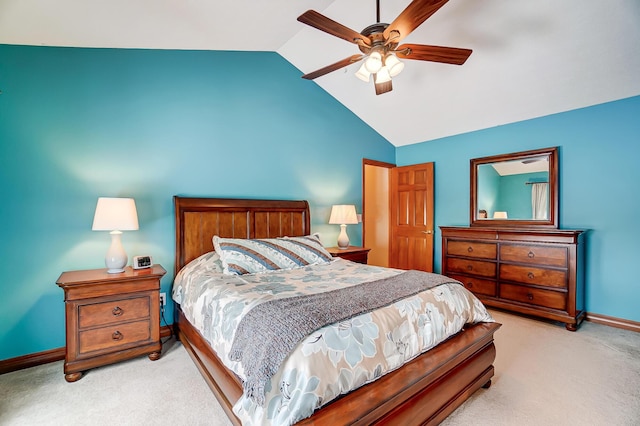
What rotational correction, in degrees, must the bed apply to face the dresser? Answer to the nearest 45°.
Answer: approximately 90° to its left

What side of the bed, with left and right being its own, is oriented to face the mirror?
left

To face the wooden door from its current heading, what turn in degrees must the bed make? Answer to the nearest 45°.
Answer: approximately 135° to its left

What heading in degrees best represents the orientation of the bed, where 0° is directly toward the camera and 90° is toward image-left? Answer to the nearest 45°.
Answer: approximately 315°

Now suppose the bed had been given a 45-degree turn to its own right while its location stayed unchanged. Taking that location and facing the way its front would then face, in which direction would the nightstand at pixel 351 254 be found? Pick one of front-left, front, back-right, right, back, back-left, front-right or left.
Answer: back

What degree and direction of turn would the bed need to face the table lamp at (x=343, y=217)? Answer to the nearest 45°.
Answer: approximately 135° to its left
